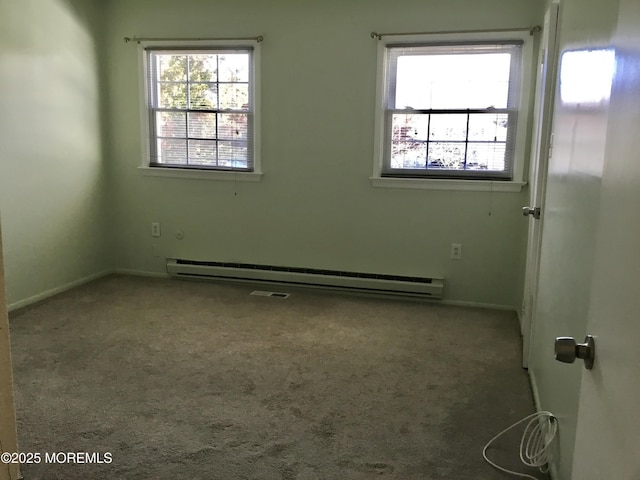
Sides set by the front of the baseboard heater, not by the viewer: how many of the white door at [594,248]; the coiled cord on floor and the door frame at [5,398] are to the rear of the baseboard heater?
0

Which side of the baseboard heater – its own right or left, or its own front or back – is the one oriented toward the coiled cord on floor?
front

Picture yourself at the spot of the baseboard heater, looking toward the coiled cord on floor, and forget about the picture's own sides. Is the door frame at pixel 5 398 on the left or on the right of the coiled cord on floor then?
right

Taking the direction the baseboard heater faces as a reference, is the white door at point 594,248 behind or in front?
in front

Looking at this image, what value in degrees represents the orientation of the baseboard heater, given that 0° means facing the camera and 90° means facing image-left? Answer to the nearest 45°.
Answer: approximately 0°

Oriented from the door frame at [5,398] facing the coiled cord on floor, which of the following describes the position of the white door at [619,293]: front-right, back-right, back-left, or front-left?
front-right

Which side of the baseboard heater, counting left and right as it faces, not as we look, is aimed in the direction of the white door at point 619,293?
front

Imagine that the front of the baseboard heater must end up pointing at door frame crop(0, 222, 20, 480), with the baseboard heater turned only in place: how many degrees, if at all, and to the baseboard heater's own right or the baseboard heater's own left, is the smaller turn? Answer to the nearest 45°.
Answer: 0° — it already faces it

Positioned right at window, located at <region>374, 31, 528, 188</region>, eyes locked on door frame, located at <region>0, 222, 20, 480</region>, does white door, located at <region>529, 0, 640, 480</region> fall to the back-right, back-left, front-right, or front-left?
front-left

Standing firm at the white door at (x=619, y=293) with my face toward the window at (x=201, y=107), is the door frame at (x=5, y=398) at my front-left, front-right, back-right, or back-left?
front-left

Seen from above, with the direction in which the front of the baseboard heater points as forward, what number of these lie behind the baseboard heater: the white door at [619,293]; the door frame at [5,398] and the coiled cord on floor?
0

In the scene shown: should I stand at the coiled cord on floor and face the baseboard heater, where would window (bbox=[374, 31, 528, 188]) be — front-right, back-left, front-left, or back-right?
front-right
